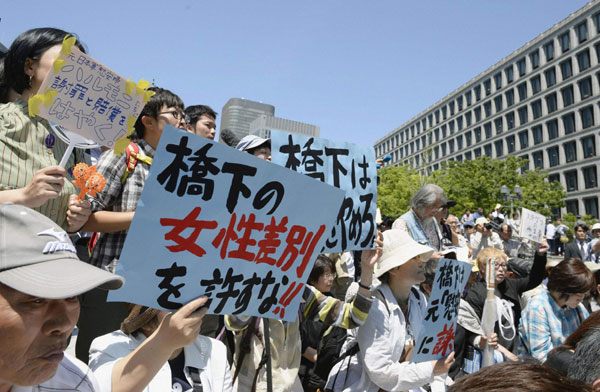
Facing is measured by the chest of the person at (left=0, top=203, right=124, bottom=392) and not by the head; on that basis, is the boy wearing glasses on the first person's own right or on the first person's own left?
on the first person's own left

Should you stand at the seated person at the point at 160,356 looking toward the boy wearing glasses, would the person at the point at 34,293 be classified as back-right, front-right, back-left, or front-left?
back-left

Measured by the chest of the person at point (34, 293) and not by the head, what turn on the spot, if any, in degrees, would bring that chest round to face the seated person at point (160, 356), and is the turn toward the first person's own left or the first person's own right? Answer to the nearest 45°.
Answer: approximately 90° to the first person's own left

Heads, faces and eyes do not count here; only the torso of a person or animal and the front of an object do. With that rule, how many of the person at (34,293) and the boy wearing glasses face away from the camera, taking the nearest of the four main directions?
0

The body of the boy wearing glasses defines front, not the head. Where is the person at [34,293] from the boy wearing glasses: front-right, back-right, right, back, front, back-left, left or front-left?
right

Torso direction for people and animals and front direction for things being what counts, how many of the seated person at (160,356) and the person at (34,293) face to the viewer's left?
0

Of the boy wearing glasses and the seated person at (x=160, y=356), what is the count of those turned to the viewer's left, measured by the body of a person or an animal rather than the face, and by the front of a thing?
0

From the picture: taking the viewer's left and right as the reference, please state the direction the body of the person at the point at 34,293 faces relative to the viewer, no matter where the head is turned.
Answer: facing the viewer and to the right of the viewer

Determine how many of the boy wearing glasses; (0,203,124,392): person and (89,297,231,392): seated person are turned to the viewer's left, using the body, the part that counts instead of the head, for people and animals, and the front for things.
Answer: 0
